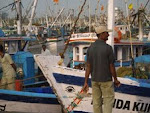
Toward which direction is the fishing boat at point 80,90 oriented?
to the viewer's left

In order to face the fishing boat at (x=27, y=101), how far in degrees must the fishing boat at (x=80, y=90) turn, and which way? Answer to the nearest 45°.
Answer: approximately 45° to its right

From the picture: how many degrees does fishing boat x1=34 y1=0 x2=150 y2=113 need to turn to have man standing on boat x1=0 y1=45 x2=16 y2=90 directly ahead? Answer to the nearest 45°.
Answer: approximately 45° to its right

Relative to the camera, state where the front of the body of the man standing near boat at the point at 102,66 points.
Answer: away from the camera
